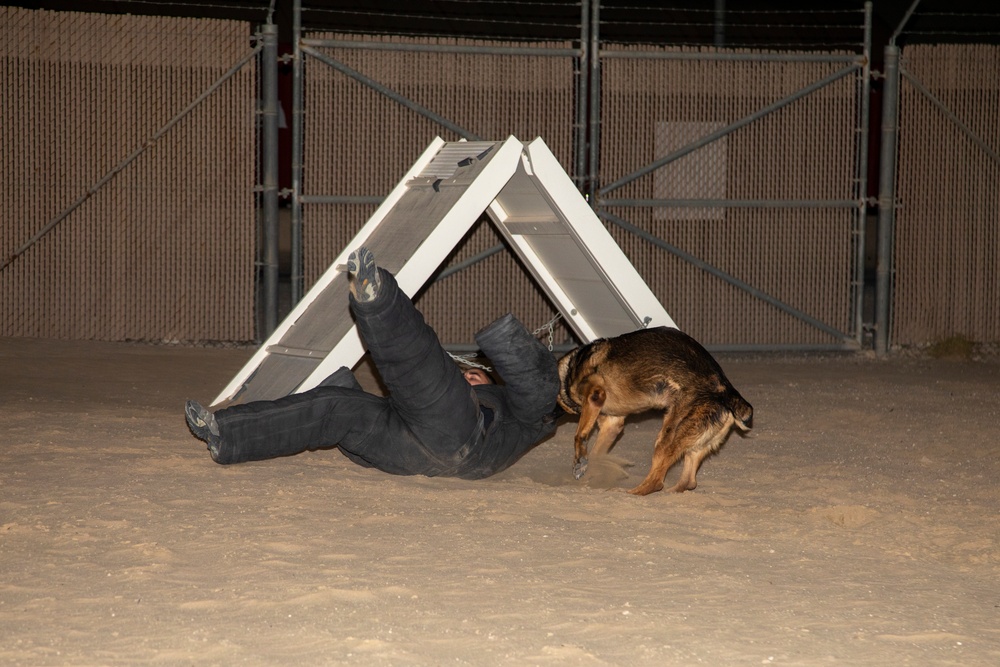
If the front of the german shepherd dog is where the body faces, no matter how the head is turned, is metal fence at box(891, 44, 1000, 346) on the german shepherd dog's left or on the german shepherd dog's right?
on the german shepherd dog's right

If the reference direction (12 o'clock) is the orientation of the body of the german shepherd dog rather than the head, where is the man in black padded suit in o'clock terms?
The man in black padded suit is roughly at 11 o'clock from the german shepherd dog.

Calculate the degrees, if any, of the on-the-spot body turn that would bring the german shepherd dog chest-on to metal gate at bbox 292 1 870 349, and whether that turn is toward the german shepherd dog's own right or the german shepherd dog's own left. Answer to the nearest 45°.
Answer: approximately 90° to the german shepherd dog's own right

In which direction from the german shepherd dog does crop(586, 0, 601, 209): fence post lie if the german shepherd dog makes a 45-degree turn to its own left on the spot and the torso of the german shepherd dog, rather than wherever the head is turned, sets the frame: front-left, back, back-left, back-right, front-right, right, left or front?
back-right

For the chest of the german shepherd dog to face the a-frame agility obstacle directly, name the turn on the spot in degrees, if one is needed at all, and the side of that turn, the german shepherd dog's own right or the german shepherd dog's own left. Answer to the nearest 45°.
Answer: approximately 45° to the german shepherd dog's own right

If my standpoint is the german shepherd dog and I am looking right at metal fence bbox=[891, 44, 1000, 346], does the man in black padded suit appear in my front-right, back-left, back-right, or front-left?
back-left

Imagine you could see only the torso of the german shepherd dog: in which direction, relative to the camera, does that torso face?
to the viewer's left
